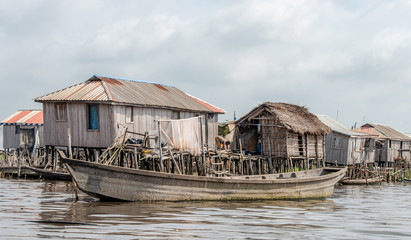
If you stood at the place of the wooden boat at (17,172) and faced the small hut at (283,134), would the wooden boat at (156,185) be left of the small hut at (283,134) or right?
right
